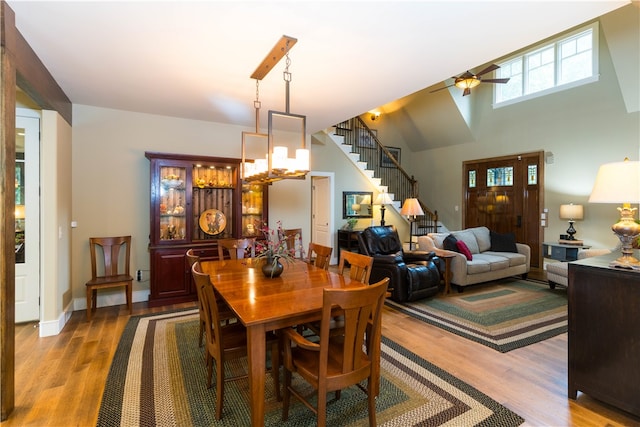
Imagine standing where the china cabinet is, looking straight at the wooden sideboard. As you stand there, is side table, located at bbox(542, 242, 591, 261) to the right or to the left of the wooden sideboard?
left

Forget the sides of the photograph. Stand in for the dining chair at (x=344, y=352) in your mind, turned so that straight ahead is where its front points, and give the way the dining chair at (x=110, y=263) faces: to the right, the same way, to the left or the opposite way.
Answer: the opposite way

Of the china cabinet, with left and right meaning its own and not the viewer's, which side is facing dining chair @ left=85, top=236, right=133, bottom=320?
right

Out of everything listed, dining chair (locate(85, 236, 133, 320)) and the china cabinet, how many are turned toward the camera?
2

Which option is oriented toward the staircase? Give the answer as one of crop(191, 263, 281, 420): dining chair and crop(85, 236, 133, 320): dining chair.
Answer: crop(191, 263, 281, 420): dining chair

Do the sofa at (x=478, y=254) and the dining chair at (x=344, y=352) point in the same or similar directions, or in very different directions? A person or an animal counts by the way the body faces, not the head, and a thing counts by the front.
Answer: very different directions

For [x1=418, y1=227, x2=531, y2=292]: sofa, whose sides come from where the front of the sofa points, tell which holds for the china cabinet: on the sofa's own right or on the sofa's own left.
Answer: on the sofa's own right
